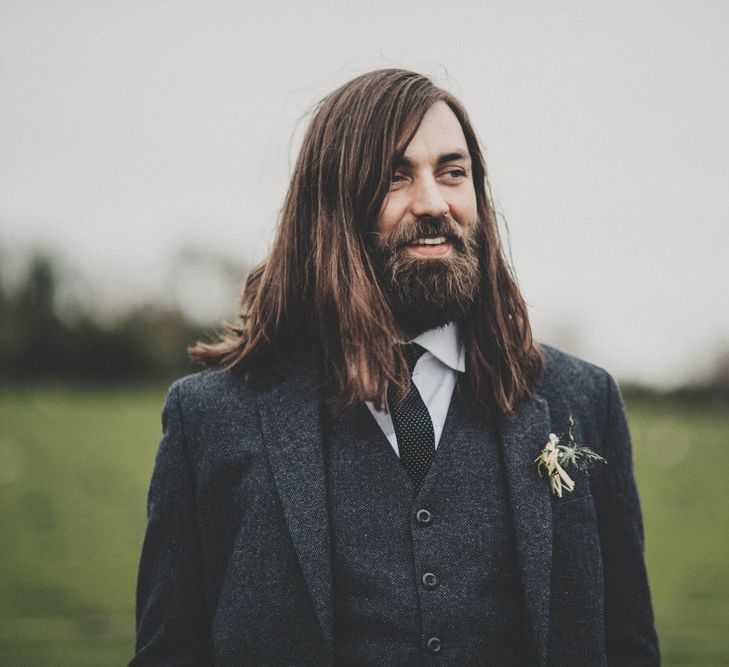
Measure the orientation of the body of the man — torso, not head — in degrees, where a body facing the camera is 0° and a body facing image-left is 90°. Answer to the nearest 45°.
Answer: approximately 0°

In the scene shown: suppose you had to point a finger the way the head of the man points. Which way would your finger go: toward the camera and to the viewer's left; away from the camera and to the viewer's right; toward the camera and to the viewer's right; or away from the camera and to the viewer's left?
toward the camera and to the viewer's right
